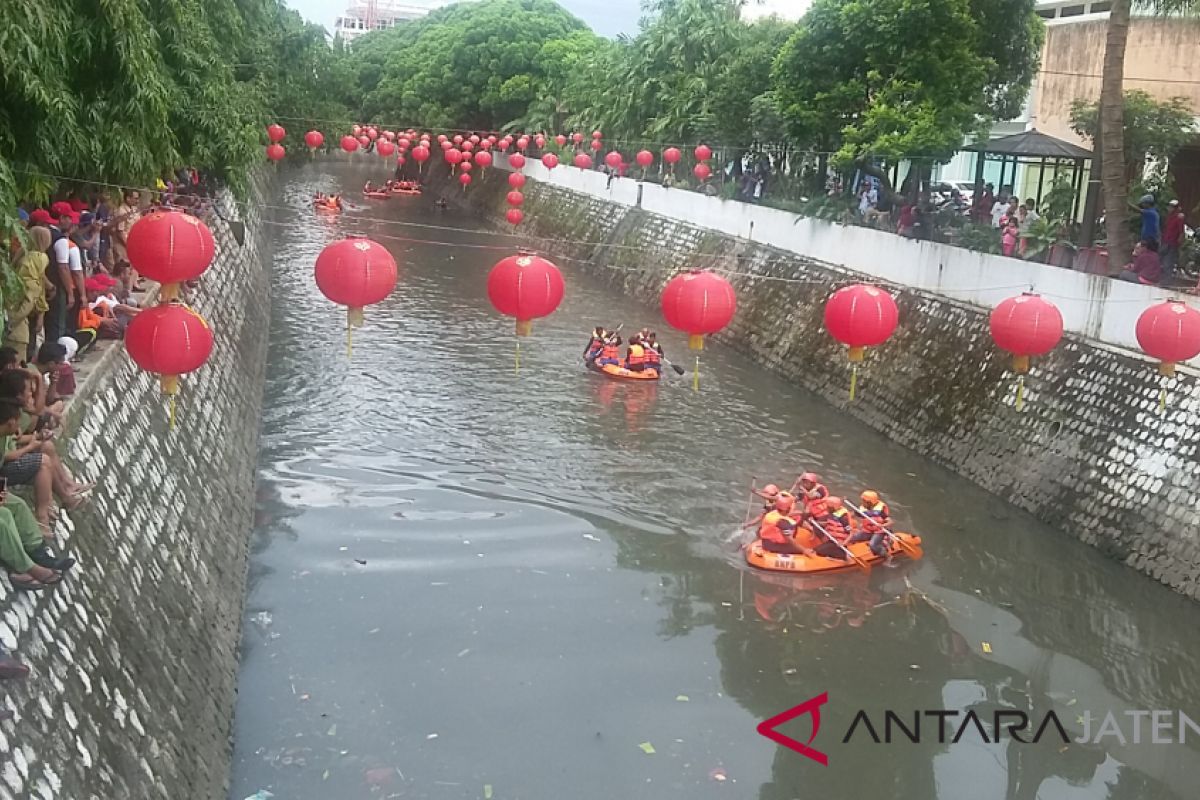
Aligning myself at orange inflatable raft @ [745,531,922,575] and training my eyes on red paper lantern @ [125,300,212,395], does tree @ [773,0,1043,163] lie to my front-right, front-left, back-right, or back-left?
back-right

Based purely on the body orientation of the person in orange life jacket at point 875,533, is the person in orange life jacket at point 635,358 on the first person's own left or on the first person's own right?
on the first person's own right

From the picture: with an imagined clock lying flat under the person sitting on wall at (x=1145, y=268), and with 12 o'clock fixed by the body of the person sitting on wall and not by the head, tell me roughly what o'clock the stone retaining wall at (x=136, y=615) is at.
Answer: The stone retaining wall is roughly at 10 o'clock from the person sitting on wall.

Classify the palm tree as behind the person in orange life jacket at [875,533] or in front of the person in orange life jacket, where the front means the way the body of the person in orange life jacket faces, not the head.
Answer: behind

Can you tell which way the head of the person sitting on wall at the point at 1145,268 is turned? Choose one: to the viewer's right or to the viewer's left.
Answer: to the viewer's left

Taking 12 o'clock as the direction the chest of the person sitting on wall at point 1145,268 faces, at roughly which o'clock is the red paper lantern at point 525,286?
The red paper lantern is roughly at 10 o'clock from the person sitting on wall.

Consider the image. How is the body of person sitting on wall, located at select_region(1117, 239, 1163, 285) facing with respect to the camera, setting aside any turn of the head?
to the viewer's left
